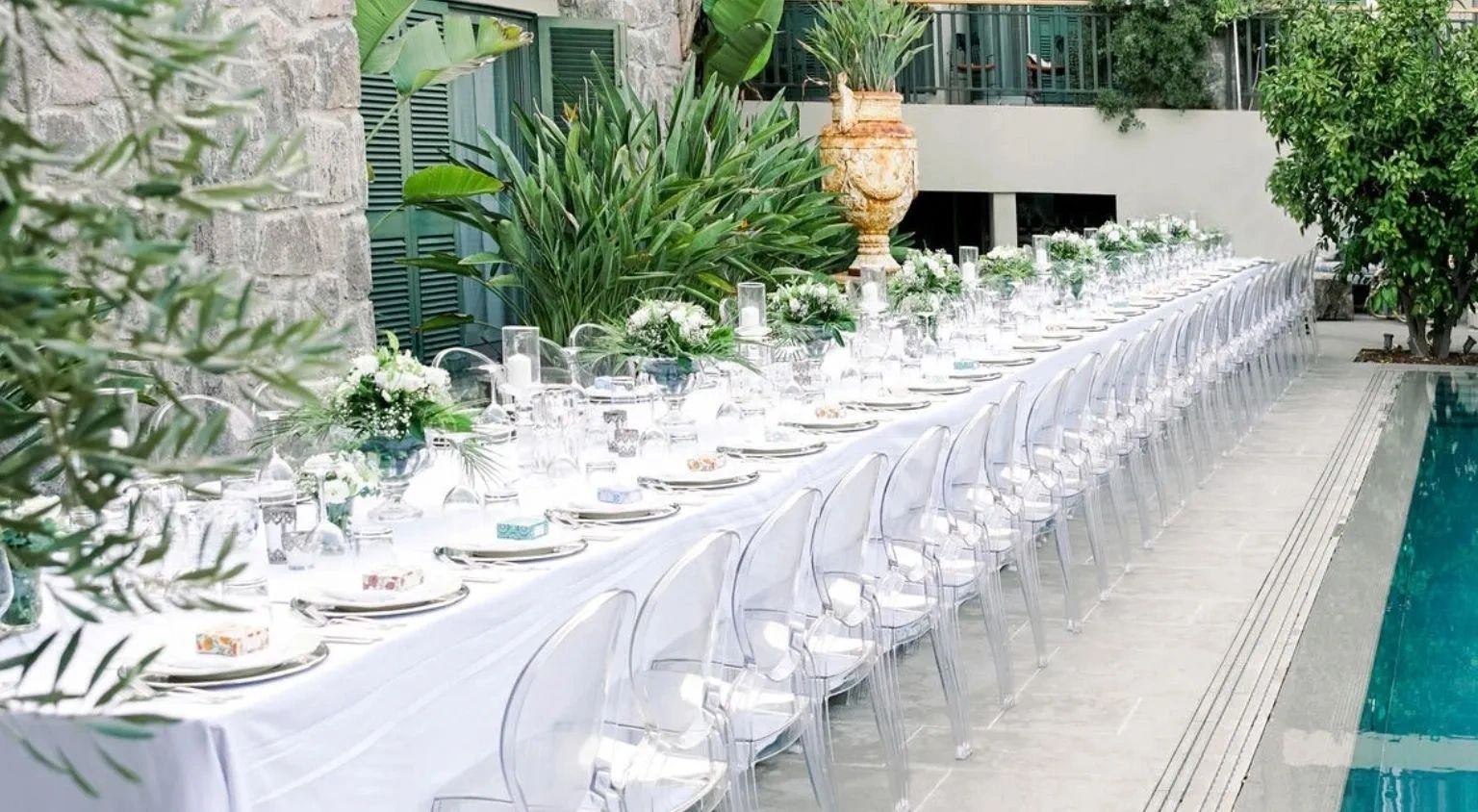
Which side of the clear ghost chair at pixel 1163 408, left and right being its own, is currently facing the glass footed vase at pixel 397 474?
left

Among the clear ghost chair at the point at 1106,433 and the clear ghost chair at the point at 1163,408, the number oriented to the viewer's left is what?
2

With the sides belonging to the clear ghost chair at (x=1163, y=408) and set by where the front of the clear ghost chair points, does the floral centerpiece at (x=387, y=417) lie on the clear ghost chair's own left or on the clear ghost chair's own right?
on the clear ghost chair's own left

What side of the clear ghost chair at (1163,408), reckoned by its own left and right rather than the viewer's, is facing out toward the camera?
left

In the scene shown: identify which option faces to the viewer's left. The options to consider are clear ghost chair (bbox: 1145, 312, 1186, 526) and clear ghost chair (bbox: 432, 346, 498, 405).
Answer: clear ghost chair (bbox: 1145, 312, 1186, 526)

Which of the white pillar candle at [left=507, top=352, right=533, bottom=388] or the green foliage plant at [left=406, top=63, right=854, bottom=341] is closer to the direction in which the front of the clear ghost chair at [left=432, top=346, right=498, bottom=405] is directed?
the white pillar candle

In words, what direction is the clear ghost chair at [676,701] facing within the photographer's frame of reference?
facing away from the viewer and to the left of the viewer

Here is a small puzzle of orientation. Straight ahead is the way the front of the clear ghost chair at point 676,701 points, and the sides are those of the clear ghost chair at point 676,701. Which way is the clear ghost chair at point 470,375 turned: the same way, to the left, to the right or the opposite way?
the opposite way

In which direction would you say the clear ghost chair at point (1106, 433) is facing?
to the viewer's left

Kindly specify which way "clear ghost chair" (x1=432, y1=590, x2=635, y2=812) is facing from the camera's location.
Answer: facing away from the viewer and to the left of the viewer
